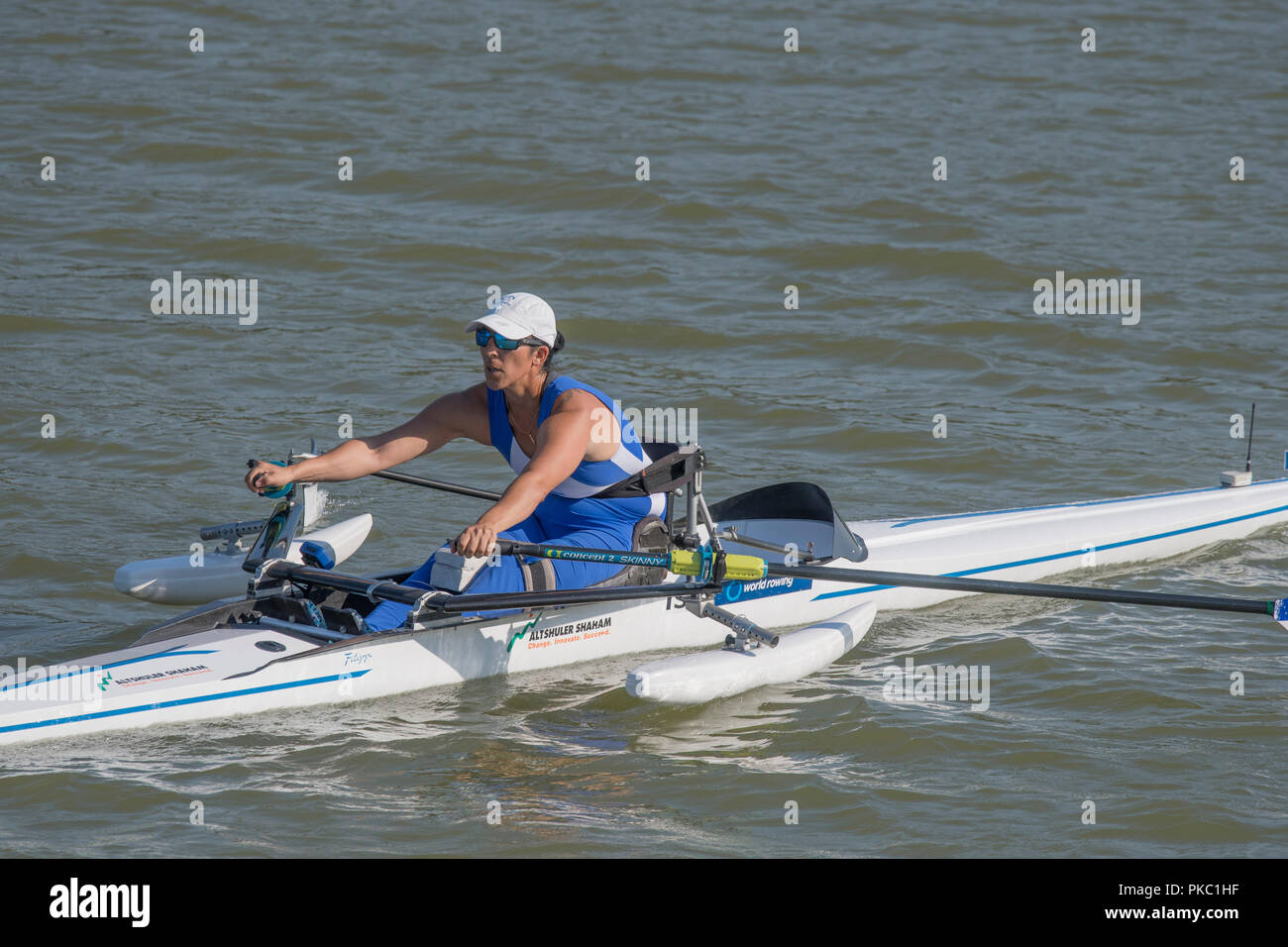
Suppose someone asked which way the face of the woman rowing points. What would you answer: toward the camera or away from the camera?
toward the camera

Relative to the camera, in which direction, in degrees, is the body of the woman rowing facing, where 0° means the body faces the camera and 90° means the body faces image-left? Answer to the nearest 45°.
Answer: approximately 45°

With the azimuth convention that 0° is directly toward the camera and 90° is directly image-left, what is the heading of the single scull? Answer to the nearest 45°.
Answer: approximately 225°
